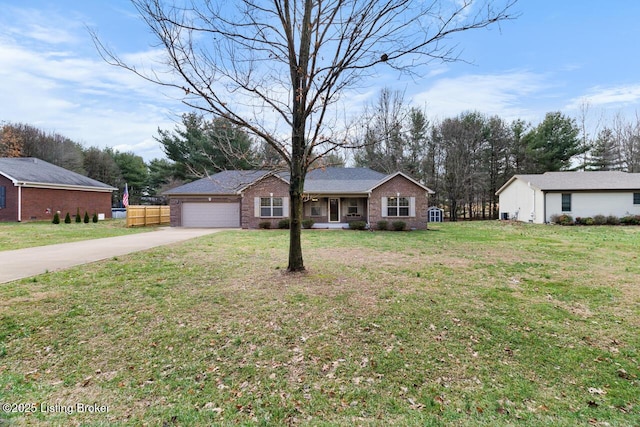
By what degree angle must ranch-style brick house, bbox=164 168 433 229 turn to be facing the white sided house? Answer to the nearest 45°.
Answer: approximately 90° to its left

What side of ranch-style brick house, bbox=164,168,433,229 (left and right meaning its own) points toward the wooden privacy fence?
right

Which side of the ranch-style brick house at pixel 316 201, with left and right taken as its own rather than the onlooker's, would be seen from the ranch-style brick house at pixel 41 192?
right
